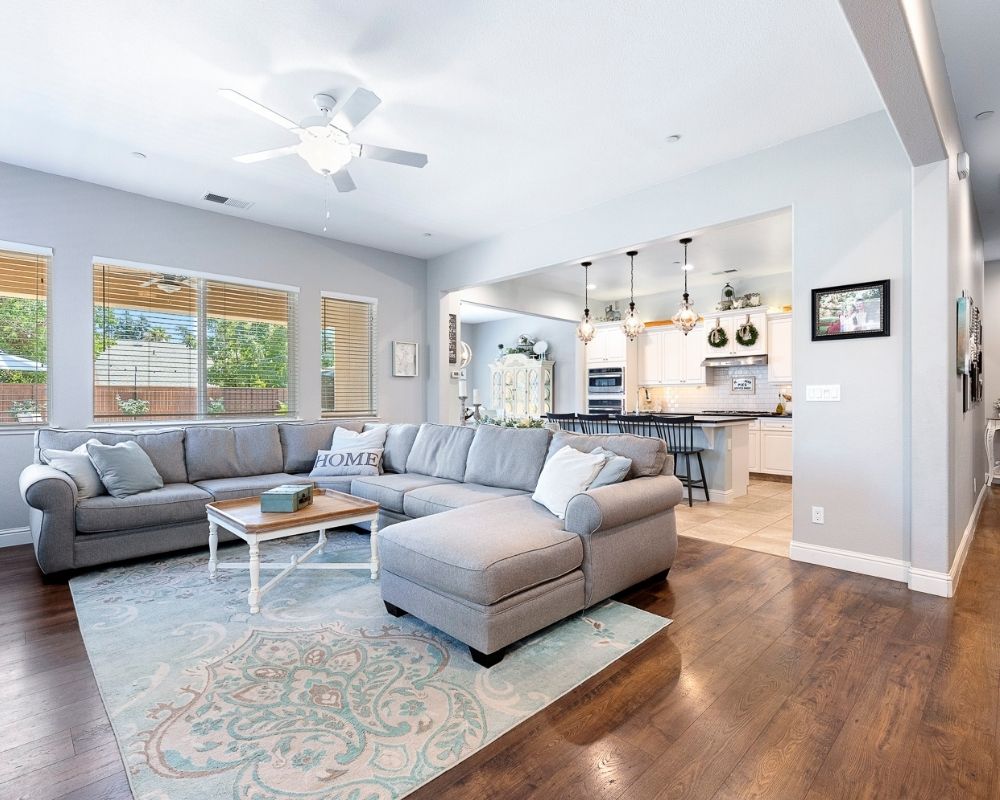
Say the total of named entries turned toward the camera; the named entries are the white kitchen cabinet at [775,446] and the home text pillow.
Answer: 2

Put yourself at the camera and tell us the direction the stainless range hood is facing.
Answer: facing the viewer

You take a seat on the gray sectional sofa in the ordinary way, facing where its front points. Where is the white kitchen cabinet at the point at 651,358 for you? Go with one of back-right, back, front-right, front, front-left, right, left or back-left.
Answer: back-left

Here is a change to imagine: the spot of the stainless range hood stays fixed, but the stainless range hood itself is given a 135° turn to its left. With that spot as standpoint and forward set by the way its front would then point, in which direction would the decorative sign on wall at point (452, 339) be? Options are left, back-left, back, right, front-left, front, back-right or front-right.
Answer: back

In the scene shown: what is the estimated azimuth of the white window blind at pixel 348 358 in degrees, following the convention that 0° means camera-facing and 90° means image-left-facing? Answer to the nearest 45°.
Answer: approximately 315°

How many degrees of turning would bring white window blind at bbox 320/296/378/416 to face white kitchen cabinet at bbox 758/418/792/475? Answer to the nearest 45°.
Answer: approximately 45° to its left

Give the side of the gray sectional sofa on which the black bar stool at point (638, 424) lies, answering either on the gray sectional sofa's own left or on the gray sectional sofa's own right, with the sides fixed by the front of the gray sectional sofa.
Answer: on the gray sectional sofa's own left

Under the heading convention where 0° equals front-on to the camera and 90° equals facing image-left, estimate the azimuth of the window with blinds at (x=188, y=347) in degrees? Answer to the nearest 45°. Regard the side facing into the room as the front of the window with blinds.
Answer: approximately 315°

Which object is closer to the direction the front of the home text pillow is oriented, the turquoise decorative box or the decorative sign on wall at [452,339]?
the turquoise decorative box

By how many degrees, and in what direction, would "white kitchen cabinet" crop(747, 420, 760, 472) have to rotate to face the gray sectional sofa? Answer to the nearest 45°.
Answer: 0° — it already faces it

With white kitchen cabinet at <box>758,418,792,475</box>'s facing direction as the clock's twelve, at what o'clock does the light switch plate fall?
The light switch plate is roughly at 12 o'clock from the white kitchen cabinet.

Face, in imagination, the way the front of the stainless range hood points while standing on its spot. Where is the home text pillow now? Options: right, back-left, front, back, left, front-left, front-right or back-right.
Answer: front-right

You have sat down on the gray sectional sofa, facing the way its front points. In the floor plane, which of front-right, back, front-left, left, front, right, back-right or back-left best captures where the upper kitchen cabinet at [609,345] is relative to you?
back-left

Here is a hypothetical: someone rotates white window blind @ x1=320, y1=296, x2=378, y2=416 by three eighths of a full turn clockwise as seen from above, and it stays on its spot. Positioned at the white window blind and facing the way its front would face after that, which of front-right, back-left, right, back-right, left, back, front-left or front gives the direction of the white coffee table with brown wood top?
left

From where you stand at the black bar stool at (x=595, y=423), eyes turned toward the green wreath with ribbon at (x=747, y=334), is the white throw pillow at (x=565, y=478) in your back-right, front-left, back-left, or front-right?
back-right

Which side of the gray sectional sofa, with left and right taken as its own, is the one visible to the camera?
front

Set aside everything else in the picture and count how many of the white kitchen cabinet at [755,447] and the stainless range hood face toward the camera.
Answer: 2

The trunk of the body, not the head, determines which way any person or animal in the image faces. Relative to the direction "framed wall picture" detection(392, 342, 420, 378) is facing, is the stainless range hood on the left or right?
on its left

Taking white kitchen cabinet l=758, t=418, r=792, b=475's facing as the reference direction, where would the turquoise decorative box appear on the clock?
The turquoise decorative box is roughly at 1 o'clock from the white kitchen cabinet.

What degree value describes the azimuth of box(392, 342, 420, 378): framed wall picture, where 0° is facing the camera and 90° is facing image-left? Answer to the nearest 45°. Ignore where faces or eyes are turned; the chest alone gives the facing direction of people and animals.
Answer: approximately 315°
